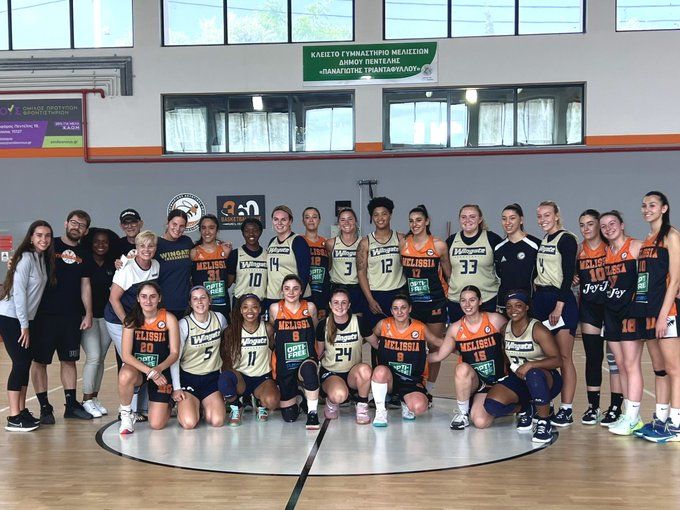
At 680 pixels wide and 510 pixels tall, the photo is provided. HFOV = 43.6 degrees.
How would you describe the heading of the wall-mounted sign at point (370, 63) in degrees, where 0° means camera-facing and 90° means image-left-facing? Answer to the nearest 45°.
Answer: approximately 0°

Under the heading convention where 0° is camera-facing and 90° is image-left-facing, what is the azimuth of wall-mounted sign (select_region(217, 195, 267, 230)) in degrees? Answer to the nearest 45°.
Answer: approximately 0°

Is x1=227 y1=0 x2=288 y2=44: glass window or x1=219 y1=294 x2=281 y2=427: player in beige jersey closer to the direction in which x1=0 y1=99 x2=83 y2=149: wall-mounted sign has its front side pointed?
the player in beige jersey

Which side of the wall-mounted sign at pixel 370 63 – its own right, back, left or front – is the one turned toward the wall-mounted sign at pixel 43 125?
right

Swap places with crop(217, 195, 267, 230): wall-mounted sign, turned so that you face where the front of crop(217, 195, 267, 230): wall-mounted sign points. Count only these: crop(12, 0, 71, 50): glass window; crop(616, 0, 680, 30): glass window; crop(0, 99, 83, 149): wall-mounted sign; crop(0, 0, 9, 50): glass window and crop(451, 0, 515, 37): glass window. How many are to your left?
2

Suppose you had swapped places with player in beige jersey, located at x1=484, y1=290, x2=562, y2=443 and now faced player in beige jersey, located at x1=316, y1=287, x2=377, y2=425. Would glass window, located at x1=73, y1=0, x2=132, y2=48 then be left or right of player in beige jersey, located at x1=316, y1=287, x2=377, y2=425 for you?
right

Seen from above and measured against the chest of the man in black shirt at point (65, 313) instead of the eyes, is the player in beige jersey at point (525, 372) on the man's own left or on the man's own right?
on the man's own left
